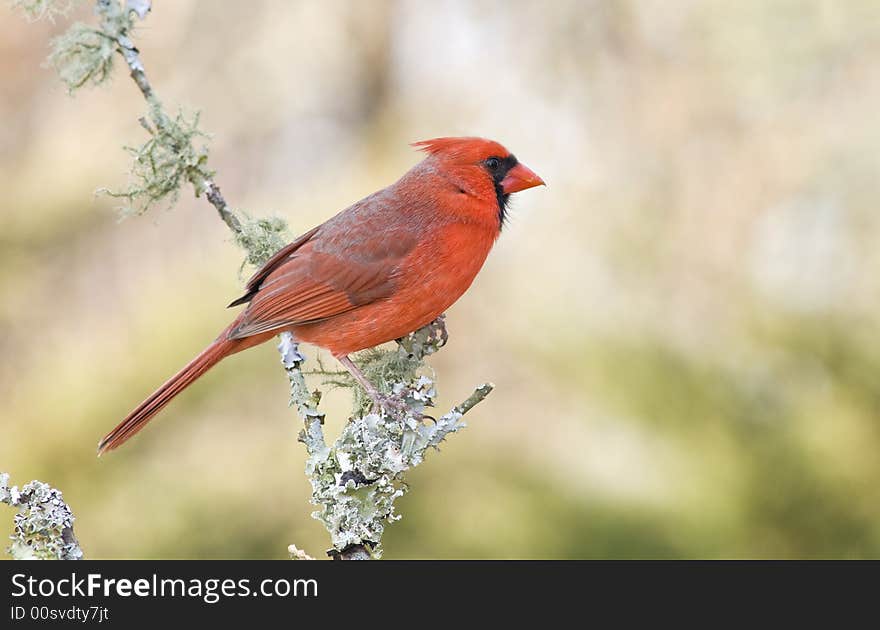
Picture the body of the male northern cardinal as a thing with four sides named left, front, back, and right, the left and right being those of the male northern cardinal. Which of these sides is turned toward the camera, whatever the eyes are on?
right
